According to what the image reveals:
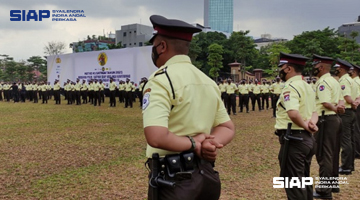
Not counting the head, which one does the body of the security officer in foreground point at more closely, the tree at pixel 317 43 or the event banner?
the event banner

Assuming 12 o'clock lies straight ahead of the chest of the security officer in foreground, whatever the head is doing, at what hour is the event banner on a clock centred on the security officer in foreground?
The event banner is roughly at 1 o'clock from the security officer in foreground.

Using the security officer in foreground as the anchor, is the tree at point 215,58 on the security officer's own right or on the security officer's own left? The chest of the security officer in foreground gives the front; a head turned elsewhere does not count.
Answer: on the security officer's own right

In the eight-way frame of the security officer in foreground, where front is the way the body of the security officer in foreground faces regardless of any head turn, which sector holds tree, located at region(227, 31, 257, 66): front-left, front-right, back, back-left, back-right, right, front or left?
front-right

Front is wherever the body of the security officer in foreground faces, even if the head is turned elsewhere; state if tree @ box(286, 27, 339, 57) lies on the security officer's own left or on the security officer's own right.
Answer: on the security officer's own right

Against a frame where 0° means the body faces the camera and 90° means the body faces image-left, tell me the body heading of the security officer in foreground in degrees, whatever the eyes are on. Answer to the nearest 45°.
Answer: approximately 135°
